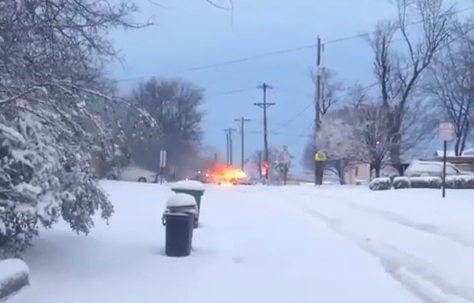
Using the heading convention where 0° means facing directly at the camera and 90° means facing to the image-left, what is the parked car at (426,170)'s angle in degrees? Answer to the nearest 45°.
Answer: approximately 270°

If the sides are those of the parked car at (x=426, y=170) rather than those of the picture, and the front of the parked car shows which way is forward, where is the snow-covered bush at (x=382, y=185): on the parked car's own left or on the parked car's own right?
on the parked car's own right

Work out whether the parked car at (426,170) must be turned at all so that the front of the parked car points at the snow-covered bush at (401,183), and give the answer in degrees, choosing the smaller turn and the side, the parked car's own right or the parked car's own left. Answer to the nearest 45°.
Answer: approximately 90° to the parked car's own right

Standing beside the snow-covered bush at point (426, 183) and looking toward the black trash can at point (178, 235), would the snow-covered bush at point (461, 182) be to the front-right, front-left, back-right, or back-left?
back-left

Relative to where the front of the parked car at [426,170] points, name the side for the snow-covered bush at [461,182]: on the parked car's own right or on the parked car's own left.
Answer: on the parked car's own right

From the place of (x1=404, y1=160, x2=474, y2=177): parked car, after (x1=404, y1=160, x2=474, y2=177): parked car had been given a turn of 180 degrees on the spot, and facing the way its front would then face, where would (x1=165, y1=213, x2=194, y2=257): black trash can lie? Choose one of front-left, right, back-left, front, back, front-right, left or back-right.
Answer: left

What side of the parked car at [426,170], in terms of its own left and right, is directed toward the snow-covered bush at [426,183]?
right

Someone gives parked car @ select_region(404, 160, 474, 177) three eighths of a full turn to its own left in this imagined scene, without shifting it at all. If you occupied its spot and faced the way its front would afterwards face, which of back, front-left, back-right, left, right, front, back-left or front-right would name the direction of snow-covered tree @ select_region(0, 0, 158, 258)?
back-left

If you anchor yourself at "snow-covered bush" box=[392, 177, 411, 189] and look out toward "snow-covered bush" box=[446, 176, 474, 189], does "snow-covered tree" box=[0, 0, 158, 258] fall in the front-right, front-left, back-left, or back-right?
back-right
